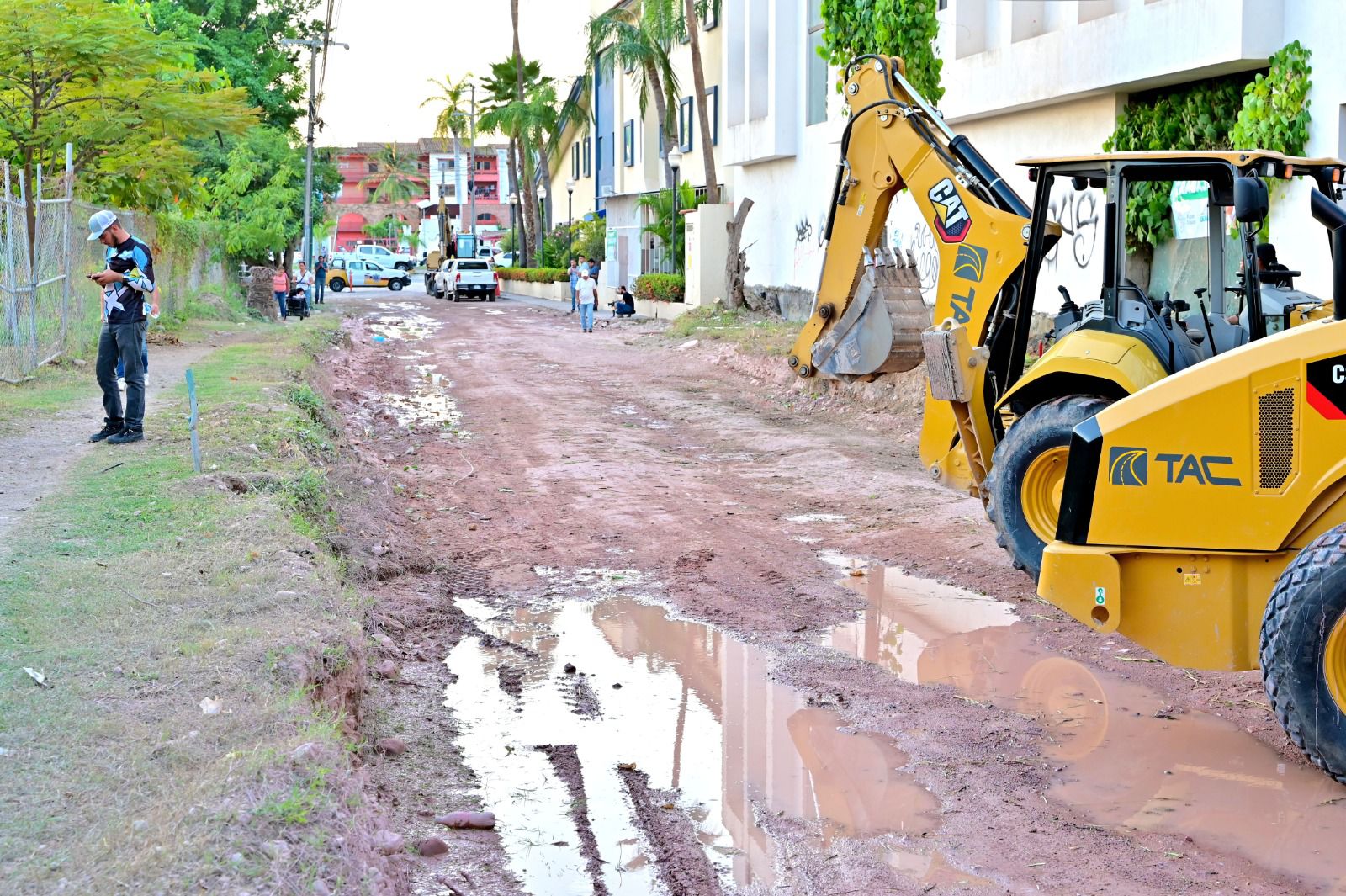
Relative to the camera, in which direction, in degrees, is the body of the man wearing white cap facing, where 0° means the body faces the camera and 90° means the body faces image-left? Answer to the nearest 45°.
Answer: approximately 45°

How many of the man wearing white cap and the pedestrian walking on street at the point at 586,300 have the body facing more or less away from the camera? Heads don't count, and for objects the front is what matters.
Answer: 0

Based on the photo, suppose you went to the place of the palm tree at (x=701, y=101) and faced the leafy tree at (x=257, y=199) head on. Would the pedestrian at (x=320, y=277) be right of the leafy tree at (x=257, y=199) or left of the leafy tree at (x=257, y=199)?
right

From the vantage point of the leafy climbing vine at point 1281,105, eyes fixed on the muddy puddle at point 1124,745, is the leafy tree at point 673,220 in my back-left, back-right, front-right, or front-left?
back-right

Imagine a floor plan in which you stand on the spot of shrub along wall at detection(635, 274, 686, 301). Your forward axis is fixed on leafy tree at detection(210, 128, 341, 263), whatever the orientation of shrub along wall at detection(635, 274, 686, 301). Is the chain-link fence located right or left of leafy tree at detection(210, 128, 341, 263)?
left

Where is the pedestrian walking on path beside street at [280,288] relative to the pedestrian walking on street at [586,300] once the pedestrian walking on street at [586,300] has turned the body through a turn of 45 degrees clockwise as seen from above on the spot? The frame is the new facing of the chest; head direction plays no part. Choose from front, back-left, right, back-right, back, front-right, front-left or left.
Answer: front-right

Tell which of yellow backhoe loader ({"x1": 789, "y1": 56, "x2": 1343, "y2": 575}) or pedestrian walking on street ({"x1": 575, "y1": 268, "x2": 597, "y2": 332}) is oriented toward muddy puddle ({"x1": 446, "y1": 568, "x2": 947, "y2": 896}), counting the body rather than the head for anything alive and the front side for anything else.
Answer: the pedestrian walking on street
